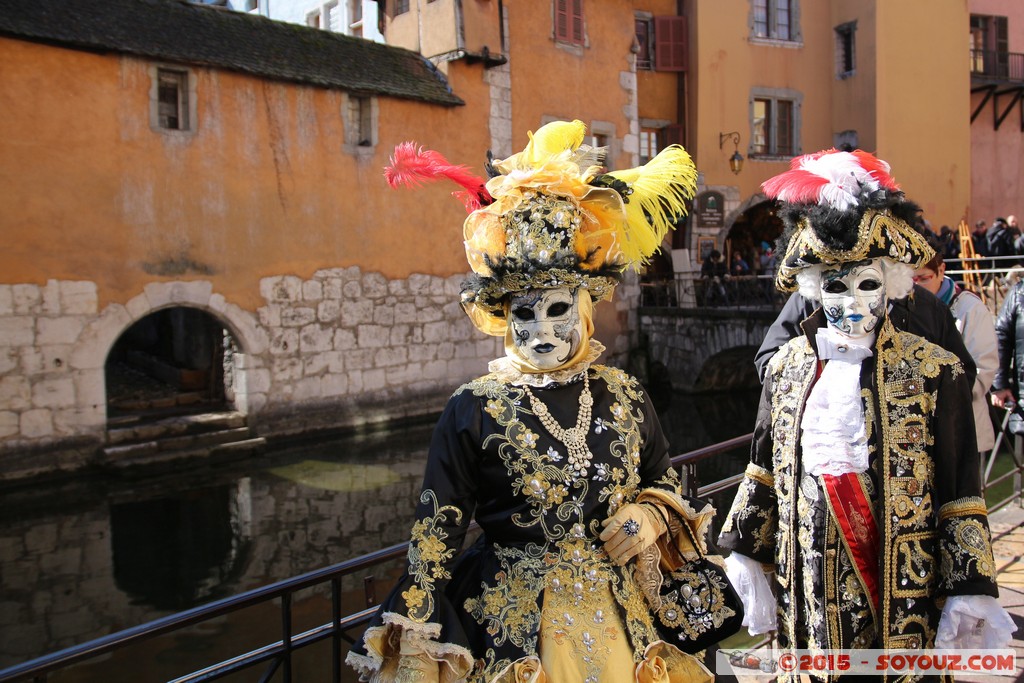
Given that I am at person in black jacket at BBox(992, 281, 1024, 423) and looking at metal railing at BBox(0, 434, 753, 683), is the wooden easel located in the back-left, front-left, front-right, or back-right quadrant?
back-right

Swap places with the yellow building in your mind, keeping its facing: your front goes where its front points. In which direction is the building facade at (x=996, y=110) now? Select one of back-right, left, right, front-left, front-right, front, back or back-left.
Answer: back-left

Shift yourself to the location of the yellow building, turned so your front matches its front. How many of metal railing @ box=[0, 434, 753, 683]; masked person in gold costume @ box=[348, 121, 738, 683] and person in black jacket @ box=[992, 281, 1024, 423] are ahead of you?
3

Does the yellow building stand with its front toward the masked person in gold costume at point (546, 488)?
yes

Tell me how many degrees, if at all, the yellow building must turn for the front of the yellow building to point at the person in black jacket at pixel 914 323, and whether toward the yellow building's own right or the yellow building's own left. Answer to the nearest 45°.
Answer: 0° — it already faces them

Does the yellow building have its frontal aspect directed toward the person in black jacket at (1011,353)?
yes

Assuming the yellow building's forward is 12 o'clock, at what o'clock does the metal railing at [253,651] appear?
The metal railing is roughly at 12 o'clock from the yellow building.

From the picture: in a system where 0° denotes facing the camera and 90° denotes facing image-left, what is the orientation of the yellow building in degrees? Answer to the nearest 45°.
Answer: approximately 0°
